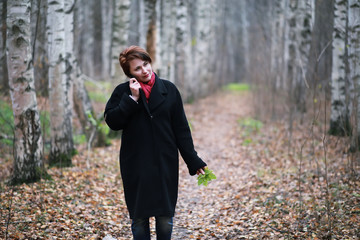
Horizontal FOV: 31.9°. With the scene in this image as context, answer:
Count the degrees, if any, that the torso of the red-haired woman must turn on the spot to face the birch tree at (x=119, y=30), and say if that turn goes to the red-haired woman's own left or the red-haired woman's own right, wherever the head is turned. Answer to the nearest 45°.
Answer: approximately 180°

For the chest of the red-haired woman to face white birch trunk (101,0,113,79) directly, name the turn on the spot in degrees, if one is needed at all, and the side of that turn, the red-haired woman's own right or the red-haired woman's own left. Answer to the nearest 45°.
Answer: approximately 180°

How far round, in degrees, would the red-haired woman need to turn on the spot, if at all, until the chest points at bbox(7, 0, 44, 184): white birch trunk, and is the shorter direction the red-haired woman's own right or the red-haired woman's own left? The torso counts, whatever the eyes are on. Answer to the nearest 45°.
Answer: approximately 135° to the red-haired woman's own right

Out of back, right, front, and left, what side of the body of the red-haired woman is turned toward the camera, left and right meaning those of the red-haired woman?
front

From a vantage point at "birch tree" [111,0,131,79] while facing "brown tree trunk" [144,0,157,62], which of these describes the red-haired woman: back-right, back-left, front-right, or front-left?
back-right

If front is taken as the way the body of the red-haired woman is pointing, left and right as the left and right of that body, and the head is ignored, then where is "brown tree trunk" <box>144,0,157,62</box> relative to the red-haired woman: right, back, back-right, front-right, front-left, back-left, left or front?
back

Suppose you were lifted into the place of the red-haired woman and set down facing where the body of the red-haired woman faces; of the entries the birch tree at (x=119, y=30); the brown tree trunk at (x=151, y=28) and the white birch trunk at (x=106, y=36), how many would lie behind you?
3

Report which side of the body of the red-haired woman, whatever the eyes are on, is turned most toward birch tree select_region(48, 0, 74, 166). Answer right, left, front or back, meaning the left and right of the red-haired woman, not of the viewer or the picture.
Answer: back
